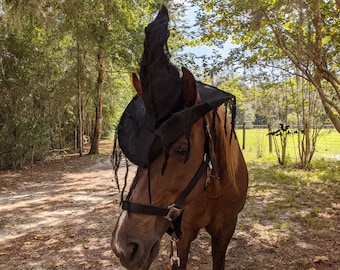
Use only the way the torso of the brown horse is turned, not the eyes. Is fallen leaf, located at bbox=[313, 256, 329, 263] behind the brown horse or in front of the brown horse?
behind

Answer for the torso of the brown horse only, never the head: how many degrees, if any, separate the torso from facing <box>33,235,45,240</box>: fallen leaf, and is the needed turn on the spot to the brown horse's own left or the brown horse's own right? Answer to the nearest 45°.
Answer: approximately 90° to the brown horse's own right

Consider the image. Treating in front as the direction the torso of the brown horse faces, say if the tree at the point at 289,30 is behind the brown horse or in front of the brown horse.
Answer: behind

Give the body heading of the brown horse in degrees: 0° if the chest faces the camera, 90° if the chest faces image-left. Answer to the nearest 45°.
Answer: approximately 45°
